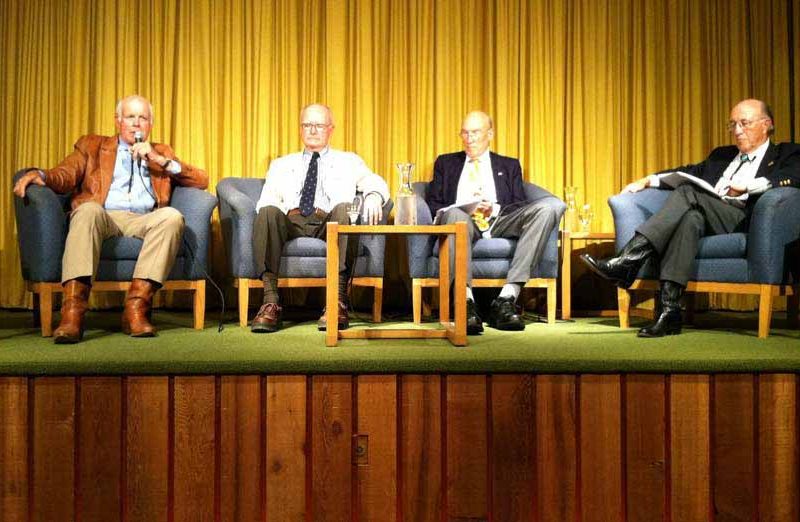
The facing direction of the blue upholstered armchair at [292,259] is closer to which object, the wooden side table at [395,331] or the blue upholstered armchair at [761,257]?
the wooden side table

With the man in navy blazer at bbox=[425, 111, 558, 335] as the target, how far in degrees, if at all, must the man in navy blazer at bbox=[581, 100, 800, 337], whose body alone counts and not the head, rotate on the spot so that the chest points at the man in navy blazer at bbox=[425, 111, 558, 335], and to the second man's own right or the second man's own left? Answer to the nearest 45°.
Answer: approximately 45° to the second man's own right

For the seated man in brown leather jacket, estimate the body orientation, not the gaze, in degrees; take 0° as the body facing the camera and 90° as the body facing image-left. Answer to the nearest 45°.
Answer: approximately 0°

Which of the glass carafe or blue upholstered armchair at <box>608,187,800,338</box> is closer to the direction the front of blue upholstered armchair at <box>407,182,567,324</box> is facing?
the glass carafe

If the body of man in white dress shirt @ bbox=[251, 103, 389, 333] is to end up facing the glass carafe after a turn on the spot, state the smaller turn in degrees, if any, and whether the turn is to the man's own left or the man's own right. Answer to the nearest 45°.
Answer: approximately 45° to the man's own left

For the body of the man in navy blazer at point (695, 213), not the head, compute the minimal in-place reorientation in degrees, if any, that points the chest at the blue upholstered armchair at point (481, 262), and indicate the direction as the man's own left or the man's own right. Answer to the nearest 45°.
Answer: approximately 45° to the man's own right

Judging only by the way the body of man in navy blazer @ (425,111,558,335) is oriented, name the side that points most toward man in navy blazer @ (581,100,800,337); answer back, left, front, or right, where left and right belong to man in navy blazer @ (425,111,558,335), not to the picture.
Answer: left

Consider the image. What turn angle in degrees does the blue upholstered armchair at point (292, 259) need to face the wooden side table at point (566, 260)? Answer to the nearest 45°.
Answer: approximately 90° to its left

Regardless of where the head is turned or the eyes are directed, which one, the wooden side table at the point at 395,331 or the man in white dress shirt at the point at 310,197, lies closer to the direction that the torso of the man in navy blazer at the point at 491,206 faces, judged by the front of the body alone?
the wooden side table
